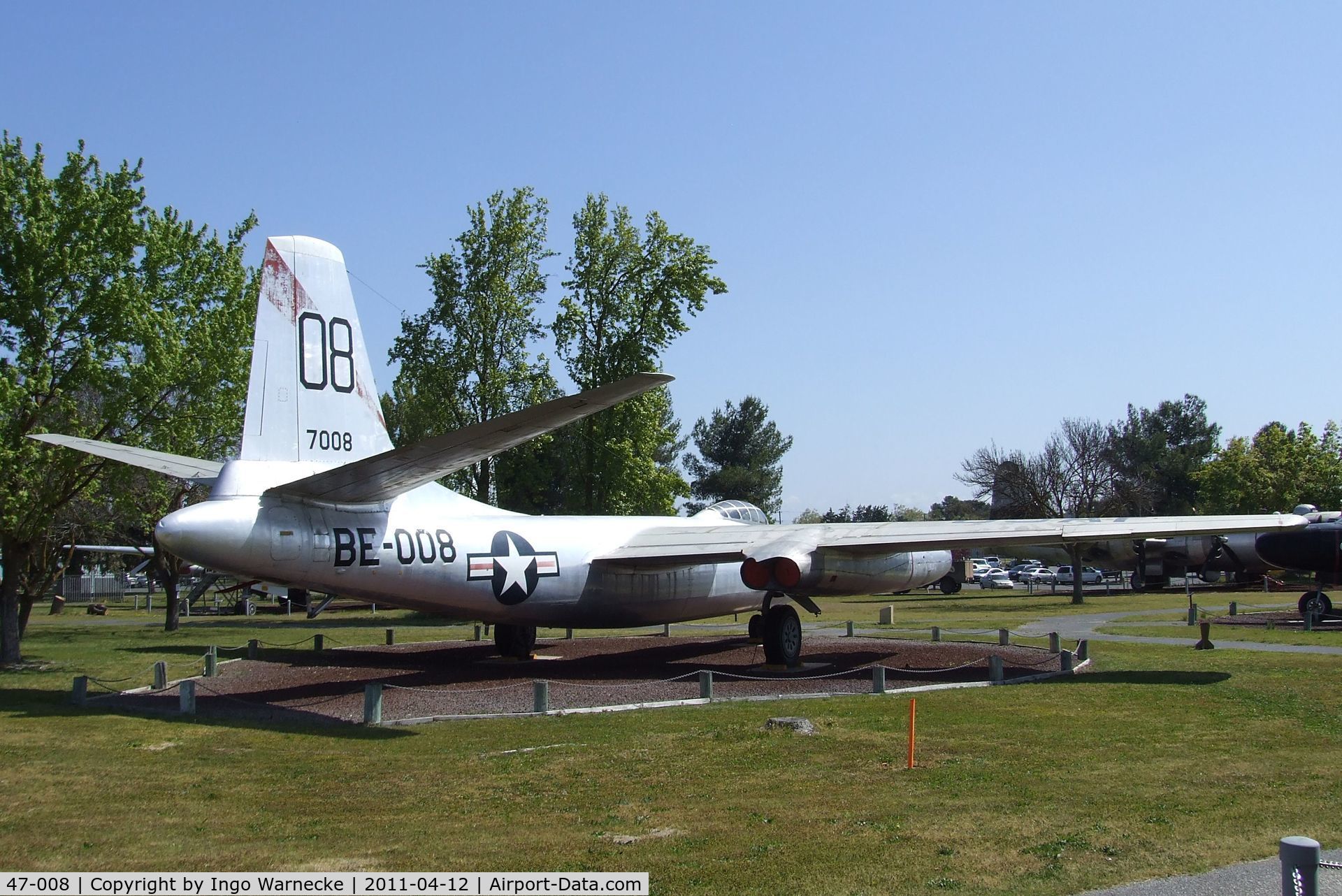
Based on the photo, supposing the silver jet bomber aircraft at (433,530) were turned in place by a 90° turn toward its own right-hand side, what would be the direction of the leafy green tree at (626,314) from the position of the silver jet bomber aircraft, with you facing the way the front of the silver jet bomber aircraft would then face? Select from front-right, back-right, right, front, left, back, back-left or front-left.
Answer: back-left

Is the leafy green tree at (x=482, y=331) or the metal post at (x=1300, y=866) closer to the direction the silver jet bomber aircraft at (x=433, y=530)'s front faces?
the leafy green tree

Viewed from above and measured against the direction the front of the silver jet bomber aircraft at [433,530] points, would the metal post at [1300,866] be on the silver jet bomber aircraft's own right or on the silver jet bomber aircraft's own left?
on the silver jet bomber aircraft's own right

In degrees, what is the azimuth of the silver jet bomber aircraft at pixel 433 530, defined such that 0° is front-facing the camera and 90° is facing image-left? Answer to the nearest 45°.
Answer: approximately 225°

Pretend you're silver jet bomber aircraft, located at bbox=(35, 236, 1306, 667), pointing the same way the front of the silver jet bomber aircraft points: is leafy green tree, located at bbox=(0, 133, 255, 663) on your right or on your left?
on your left

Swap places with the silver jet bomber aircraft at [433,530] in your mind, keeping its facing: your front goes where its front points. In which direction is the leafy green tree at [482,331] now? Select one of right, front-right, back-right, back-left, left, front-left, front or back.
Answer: front-left
